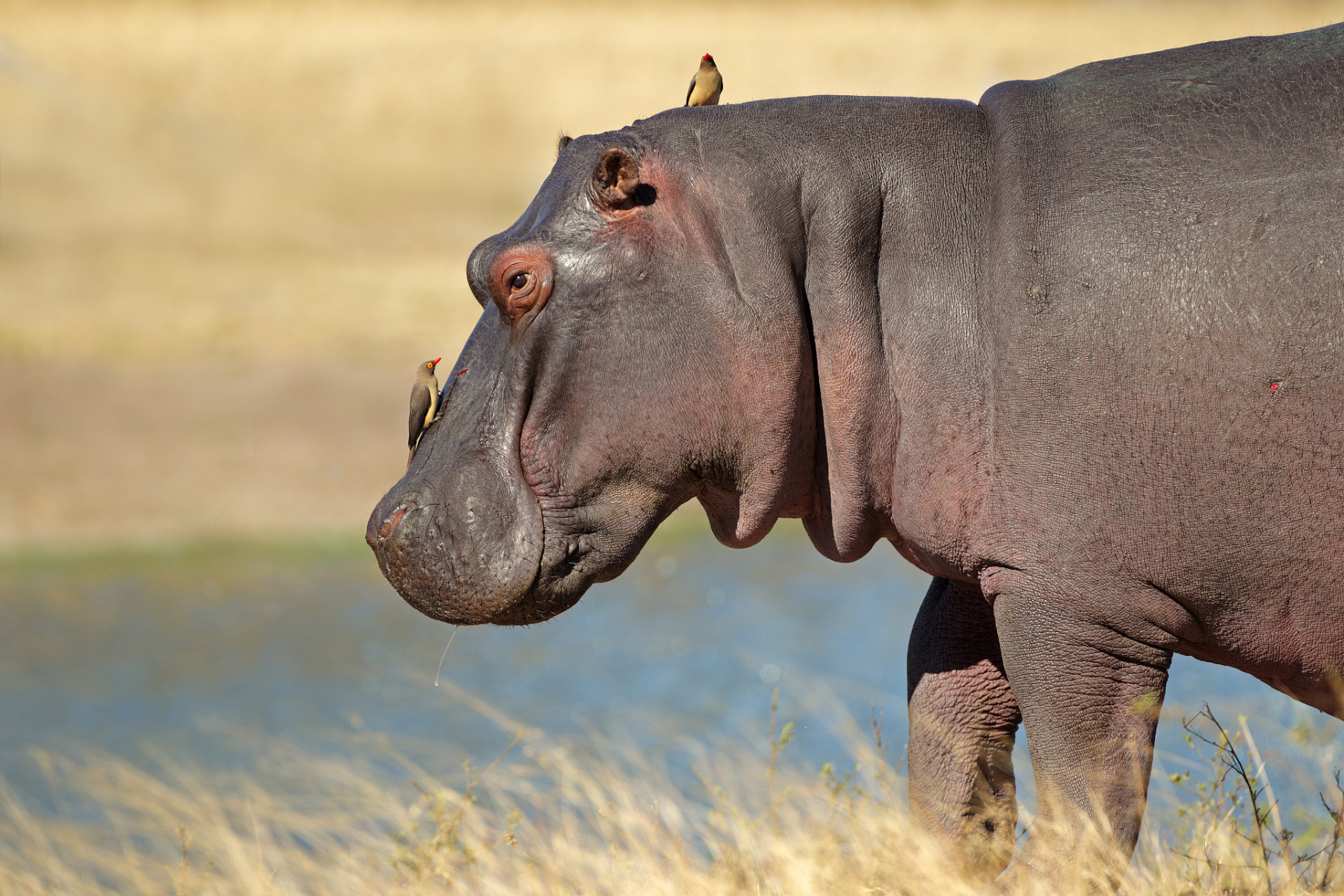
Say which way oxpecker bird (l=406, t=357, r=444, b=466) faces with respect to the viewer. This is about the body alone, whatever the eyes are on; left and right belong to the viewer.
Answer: facing to the right of the viewer

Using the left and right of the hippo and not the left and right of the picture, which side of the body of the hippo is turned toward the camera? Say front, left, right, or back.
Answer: left
